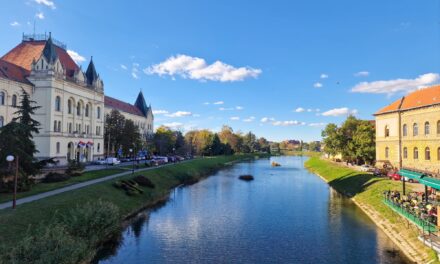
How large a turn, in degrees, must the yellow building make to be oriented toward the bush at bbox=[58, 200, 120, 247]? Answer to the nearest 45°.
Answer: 0° — it already faces it

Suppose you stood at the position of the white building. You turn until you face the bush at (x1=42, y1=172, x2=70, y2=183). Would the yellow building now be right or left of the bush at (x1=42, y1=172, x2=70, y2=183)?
left

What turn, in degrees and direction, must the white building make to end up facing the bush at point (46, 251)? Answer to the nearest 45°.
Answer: approximately 45° to its right

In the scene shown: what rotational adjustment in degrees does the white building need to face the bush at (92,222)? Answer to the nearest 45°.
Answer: approximately 45° to its right

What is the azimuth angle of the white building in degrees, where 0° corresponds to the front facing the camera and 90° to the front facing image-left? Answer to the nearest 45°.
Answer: approximately 315°

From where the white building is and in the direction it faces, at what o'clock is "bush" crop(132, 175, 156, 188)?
The bush is roughly at 12 o'clock from the white building.

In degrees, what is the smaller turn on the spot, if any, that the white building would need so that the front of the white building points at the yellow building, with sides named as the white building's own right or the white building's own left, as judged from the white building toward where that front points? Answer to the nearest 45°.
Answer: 0° — it already faces it

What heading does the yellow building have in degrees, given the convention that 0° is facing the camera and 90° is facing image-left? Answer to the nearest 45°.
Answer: approximately 45°
